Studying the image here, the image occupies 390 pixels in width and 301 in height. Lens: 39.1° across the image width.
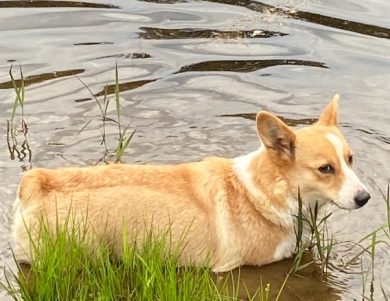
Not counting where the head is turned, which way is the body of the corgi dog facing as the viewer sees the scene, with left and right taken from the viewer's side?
facing to the right of the viewer
